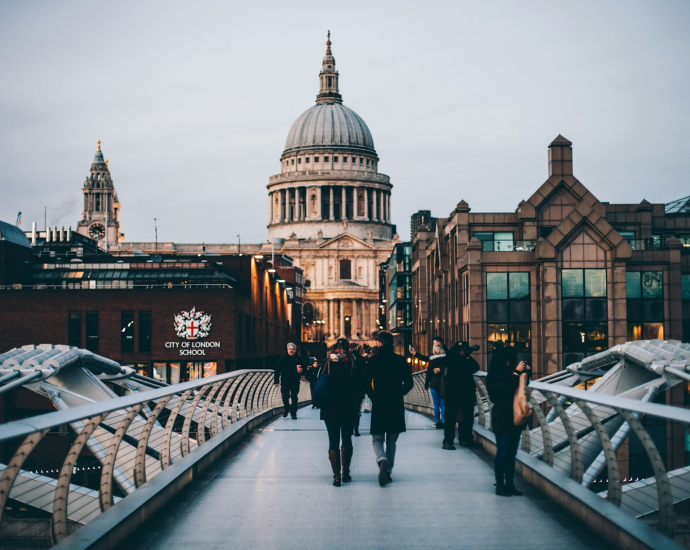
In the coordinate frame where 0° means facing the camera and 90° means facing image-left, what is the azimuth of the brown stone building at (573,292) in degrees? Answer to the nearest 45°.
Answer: approximately 0°

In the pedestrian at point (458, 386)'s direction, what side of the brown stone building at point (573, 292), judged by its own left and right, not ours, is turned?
front

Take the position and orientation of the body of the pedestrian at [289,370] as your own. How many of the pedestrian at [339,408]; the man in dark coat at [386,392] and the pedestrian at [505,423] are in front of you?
3

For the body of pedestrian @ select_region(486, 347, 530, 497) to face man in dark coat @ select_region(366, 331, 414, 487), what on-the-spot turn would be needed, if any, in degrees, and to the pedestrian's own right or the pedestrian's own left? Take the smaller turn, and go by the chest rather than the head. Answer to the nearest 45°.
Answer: approximately 135° to the pedestrian's own left

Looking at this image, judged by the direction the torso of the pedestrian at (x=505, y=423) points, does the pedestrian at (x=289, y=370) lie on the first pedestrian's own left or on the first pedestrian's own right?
on the first pedestrian's own left

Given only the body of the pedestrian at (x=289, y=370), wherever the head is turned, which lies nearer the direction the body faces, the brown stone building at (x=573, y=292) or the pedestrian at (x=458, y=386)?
the pedestrian

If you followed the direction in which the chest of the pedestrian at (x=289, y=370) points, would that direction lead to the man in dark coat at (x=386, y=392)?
yes
